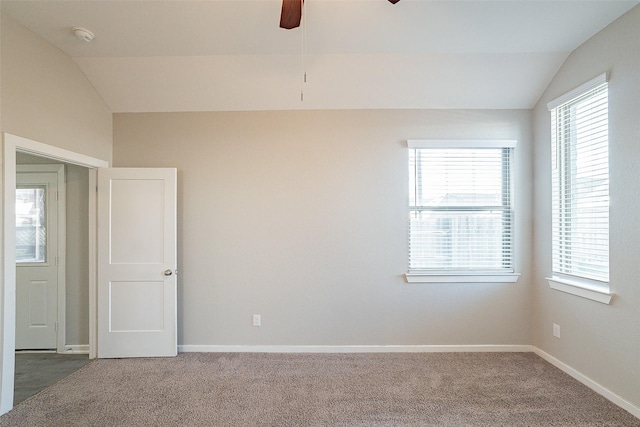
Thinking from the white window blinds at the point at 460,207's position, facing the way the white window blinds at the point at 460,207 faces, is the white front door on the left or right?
on its right

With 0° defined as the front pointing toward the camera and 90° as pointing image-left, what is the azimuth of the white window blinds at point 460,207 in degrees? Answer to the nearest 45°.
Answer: approximately 0°

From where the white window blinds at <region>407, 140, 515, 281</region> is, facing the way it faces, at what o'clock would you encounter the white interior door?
The white interior door is roughly at 2 o'clock from the white window blinds.

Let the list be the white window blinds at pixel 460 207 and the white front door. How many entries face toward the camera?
2

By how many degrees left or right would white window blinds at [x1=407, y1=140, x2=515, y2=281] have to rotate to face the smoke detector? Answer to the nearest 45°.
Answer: approximately 45° to its right

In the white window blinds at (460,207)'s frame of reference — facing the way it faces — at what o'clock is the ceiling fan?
The ceiling fan is roughly at 1 o'clock from the white window blinds.
